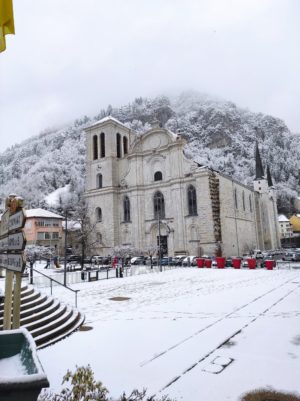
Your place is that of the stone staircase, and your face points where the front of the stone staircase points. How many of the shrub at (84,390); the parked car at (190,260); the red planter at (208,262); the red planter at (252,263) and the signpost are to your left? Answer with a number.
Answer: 3

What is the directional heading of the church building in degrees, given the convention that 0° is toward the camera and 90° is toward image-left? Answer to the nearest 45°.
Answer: approximately 45°

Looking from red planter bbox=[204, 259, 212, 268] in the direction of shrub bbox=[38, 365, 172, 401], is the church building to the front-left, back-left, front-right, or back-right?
back-right

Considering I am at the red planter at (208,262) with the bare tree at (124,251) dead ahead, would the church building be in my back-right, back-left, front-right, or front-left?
front-right

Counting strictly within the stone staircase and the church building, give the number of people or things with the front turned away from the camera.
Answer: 0

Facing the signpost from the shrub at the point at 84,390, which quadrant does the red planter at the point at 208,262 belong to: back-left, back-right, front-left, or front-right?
front-right

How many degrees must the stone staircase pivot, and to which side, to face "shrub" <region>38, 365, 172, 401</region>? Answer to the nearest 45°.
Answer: approximately 45° to its right

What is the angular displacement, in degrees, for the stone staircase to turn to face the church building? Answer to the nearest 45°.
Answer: approximately 90° to its left

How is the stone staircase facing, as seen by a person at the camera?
facing the viewer and to the right of the viewer

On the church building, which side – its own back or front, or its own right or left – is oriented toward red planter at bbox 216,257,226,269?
left

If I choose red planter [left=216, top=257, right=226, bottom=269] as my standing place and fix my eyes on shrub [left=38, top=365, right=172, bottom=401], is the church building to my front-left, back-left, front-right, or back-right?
back-right

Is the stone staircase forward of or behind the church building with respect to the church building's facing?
forward
